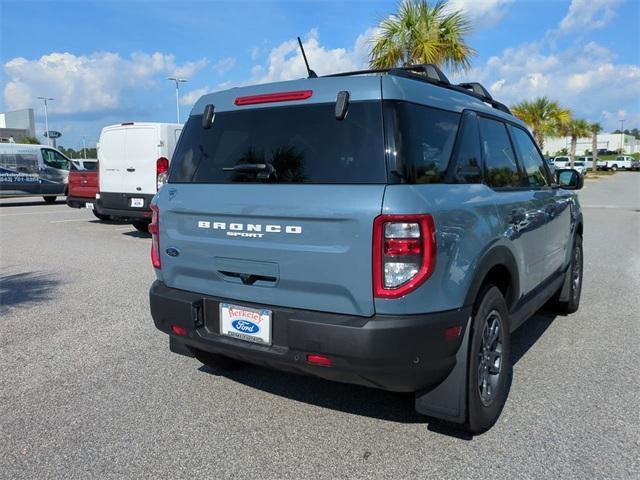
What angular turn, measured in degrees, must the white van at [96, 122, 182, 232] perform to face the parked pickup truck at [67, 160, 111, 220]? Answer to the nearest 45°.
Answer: approximately 90° to its left

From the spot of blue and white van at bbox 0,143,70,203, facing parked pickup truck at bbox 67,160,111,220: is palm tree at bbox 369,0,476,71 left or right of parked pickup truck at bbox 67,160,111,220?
left

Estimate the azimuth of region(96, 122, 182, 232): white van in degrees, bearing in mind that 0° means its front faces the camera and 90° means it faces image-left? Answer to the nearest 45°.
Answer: approximately 225°

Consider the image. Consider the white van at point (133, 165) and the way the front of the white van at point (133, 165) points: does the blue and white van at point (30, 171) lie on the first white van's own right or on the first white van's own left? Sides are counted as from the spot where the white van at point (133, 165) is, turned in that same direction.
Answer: on the first white van's own left

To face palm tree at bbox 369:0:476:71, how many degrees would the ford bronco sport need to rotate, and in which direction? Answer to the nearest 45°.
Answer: approximately 45° to its left

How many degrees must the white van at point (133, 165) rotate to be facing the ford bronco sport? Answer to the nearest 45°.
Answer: approximately 135° to its right

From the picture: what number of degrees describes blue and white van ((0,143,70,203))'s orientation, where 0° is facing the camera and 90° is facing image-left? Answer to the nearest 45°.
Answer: approximately 270°

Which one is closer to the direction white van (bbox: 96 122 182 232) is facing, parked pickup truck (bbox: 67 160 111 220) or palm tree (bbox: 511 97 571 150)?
the palm tree
